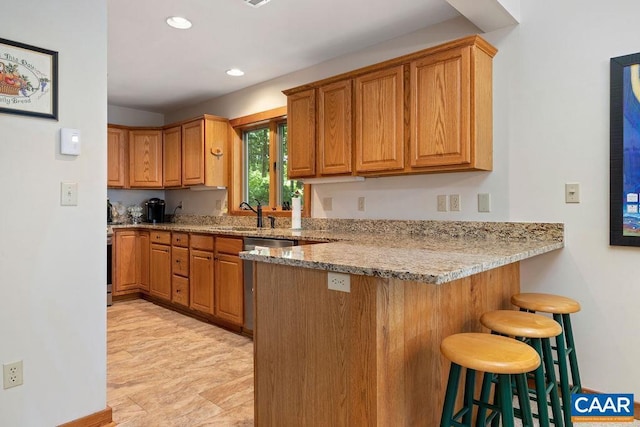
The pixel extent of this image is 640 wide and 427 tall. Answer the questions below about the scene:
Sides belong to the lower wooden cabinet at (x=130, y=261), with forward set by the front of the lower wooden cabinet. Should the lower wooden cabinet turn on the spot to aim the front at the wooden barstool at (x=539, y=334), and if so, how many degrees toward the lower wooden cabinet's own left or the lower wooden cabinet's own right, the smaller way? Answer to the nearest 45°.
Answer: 0° — it already faces it

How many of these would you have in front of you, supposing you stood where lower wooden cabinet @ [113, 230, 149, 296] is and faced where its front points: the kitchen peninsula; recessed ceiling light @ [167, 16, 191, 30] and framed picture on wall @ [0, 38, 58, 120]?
3

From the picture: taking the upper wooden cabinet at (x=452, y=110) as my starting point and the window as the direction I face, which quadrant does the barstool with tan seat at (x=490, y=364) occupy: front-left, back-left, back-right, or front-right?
back-left

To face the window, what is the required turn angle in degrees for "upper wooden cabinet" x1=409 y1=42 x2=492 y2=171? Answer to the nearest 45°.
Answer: approximately 90° to its right

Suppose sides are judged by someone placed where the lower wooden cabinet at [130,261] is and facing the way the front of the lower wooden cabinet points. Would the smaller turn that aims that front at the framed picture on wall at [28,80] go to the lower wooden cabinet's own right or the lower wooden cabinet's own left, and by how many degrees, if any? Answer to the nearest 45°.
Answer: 0° — it already faces it

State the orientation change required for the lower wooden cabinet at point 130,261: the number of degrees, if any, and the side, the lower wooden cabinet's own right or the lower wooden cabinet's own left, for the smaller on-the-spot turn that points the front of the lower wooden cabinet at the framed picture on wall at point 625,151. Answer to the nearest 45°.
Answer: approximately 45° to the lower wooden cabinet's own left
